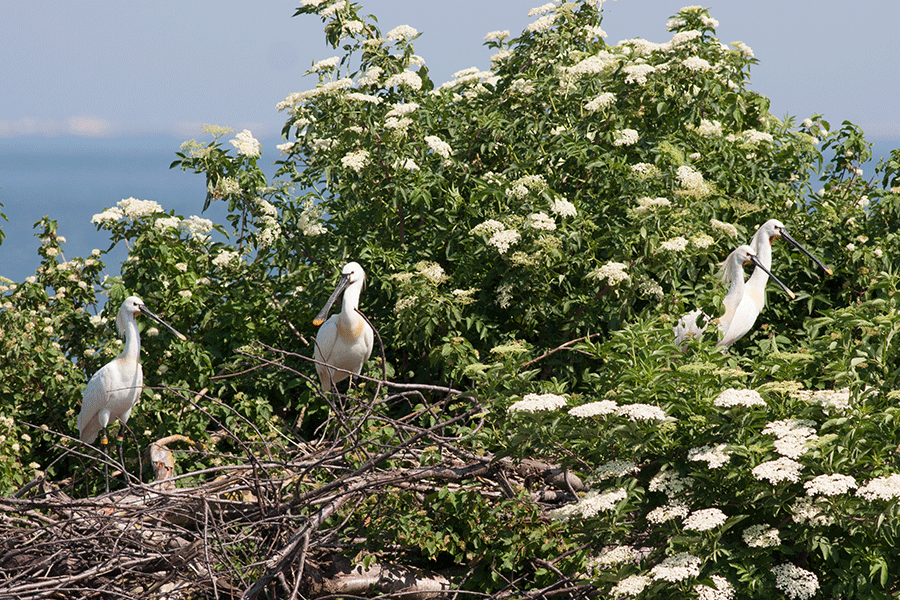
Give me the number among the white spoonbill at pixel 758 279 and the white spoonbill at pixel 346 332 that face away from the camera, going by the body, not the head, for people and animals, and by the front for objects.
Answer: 0

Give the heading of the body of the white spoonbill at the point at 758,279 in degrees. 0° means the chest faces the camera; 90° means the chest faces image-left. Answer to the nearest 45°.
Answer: approximately 270°

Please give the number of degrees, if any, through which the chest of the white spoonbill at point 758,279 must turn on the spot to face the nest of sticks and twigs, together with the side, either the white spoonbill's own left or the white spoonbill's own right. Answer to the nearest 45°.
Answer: approximately 135° to the white spoonbill's own right

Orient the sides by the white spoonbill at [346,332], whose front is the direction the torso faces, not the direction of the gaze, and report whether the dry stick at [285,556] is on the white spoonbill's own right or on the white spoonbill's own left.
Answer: on the white spoonbill's own right

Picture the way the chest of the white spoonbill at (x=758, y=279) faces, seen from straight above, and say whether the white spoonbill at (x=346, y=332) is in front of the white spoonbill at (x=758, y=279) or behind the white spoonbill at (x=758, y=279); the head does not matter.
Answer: behind
